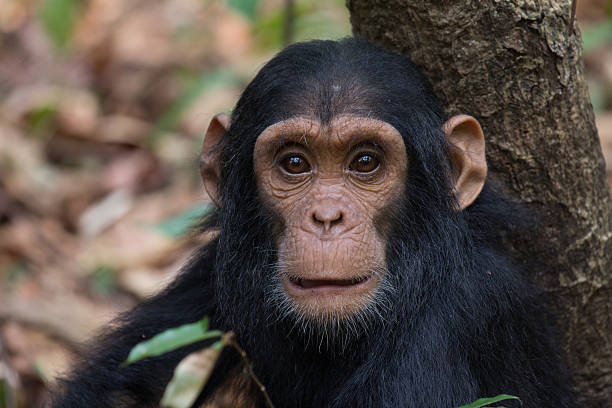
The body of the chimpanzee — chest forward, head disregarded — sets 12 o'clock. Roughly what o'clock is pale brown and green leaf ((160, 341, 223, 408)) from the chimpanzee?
The pale brown and green leaf is roughly at 1 o'clock from the chimpanzee.

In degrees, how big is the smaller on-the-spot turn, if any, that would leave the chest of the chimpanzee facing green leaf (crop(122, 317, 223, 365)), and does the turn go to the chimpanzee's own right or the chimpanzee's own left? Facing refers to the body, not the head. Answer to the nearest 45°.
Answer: approximately 45° to the chimpanzee's own right

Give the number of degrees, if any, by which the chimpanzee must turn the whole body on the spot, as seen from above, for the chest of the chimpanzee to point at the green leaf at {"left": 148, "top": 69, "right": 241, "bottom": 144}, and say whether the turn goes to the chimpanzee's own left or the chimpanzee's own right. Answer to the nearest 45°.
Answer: approximately 180°

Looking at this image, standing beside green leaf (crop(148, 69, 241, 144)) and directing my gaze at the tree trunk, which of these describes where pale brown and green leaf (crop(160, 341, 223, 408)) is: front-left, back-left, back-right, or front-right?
front-right

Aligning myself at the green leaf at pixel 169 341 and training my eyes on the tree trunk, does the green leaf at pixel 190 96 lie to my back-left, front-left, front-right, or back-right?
front-left

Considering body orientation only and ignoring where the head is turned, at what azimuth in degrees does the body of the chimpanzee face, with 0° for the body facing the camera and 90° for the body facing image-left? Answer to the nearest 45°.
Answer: approximately 0°
